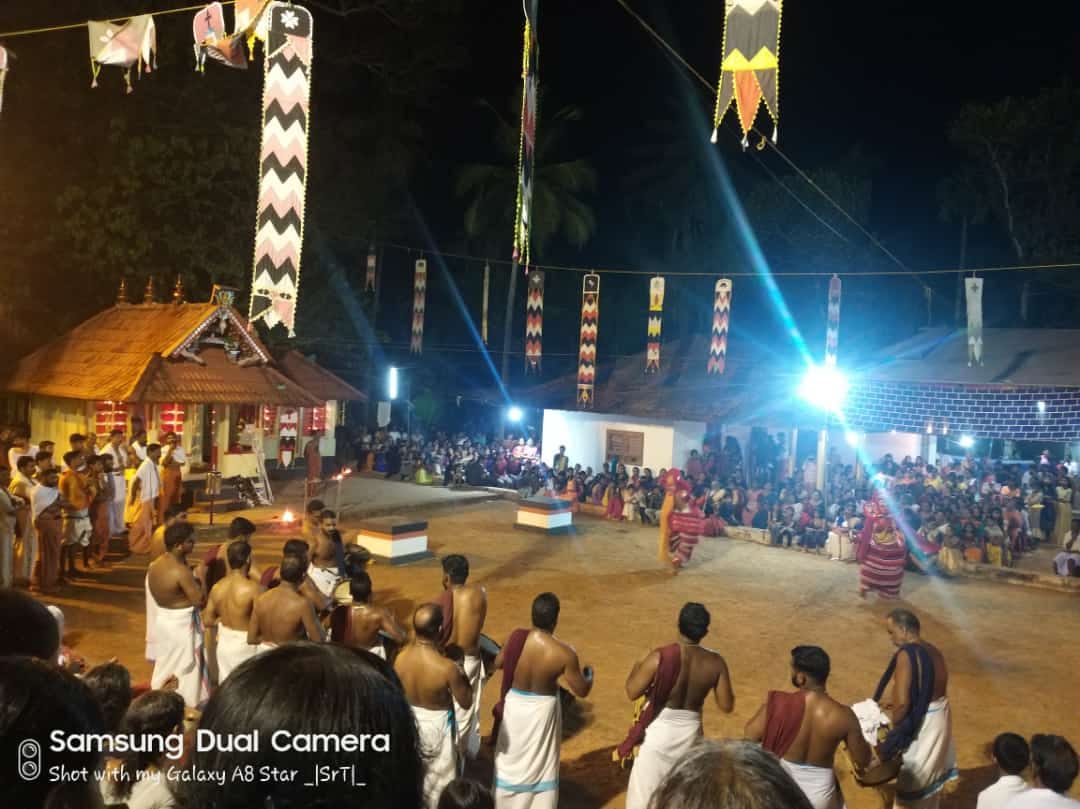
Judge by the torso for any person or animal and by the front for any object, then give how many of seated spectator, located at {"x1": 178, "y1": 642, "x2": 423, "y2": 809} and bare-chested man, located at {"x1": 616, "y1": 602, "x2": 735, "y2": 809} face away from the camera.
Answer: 2

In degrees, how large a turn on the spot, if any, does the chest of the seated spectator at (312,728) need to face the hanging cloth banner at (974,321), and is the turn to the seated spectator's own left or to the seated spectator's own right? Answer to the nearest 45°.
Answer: approximately 45° to the seated spectator's own right

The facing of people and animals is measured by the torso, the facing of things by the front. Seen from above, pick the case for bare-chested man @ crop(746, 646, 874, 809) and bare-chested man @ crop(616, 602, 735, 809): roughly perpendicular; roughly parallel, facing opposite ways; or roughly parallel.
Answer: roughly parallel

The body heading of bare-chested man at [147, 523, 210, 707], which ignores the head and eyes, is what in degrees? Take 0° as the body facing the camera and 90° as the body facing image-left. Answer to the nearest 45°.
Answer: approximately 225°

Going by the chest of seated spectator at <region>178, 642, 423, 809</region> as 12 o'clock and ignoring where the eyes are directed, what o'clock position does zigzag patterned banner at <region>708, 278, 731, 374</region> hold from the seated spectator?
The zigzag patterned banner is roughly at 1 o'clock from the seated spectator.

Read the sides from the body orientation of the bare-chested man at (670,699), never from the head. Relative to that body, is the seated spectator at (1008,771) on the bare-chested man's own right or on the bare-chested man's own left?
on the bare-chested man's own right

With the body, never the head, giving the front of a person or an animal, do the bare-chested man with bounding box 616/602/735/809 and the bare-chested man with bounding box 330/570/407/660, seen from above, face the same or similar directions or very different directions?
same or similar directions

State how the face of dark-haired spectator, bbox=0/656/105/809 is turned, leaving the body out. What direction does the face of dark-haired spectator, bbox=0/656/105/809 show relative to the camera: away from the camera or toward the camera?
away from the camera

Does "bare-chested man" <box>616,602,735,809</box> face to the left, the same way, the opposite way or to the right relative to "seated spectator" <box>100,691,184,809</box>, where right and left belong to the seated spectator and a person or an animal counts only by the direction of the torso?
the same way

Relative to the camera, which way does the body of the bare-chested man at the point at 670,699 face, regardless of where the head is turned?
away from the camera

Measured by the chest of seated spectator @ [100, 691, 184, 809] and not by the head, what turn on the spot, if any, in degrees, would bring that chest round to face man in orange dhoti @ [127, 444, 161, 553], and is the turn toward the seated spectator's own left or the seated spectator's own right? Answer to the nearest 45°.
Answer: approximately 45° to the seated spectator's own left

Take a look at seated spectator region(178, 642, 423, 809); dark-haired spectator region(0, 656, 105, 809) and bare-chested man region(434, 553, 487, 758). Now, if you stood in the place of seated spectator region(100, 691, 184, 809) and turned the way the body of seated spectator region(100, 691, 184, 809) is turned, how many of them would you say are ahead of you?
1

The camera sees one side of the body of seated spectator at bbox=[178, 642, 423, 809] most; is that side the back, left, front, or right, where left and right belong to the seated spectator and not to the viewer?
back

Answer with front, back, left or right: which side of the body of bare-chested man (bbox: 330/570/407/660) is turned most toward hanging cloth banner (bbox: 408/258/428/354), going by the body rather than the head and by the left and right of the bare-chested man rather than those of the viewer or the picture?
front

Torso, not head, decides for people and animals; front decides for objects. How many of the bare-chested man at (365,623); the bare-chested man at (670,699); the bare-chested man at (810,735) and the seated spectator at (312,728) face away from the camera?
4

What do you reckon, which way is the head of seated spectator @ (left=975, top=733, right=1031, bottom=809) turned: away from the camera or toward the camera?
away from the camera
